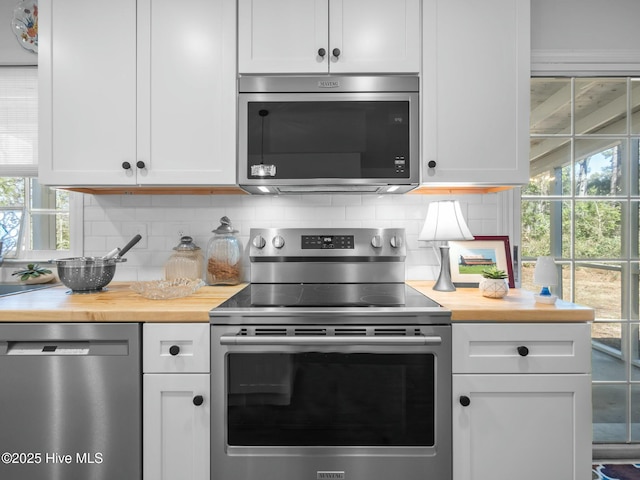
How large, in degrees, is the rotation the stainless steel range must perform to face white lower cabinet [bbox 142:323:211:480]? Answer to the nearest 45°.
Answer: approximately 90° to its right

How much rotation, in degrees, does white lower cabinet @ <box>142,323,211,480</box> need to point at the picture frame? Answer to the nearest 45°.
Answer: approximately 90° to its left

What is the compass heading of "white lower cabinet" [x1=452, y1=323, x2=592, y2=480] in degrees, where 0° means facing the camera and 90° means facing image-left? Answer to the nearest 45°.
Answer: approximately 0°

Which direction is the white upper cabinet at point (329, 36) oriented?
toward the camera

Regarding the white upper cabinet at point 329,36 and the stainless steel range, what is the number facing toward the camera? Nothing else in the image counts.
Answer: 2

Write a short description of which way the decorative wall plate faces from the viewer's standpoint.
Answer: facing the viewer

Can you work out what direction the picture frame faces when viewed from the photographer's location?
facing the viewer and to the left of the viewer

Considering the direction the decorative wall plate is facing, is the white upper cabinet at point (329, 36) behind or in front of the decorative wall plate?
in front

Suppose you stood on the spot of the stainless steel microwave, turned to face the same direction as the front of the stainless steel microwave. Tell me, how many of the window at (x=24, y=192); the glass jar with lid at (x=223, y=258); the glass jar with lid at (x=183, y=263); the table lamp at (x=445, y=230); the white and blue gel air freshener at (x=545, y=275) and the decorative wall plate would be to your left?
2

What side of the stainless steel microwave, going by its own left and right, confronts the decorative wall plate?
right
